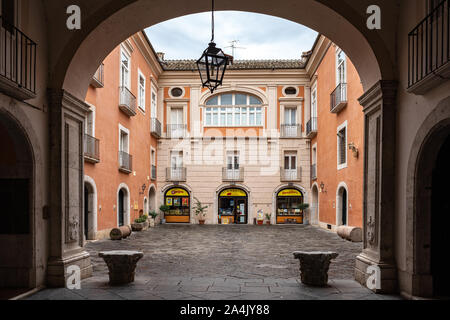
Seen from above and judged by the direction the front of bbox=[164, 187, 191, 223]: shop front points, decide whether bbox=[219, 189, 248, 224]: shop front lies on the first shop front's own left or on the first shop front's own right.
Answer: on the first shop front's own left

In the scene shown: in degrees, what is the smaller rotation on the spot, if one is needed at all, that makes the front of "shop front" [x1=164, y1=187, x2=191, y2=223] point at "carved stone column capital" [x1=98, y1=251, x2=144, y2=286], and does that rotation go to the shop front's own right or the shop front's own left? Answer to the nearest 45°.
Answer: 0° — it already faces it

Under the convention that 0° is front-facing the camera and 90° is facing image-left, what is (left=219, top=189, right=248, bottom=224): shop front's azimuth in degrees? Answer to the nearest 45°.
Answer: approximately 0°

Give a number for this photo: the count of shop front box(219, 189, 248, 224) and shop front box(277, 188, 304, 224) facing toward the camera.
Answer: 2
